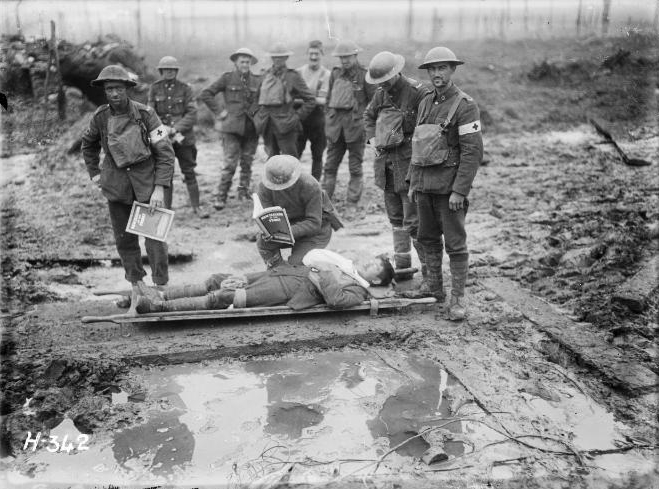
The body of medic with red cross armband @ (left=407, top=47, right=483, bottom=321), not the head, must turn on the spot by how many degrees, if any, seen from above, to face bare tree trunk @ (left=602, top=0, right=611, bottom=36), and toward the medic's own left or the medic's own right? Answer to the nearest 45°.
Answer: approximately 135° to the medic's own right

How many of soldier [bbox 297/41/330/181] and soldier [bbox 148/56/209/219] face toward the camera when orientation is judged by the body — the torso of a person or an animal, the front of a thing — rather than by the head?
2

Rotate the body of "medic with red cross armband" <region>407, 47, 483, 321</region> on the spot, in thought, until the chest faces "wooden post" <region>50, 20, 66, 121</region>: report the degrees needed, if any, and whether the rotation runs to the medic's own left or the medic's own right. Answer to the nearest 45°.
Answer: approximately 90° to the medic's own right

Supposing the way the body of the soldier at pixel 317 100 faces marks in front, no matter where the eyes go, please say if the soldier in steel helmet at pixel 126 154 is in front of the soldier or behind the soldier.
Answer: in front

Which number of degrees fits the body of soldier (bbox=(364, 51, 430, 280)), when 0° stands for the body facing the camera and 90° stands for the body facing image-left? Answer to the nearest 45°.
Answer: approximately 45°

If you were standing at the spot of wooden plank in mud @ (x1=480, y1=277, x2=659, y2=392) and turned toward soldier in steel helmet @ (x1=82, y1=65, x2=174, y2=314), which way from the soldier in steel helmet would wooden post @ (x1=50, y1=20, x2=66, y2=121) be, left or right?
right

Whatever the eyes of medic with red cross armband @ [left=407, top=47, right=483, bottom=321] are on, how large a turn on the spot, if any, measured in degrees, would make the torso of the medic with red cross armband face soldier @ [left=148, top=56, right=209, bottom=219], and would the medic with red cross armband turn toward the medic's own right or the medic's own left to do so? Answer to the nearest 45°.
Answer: approximately 90° to the medic's own right

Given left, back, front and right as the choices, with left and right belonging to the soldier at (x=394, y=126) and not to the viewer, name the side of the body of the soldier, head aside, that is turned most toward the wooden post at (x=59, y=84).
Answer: right
